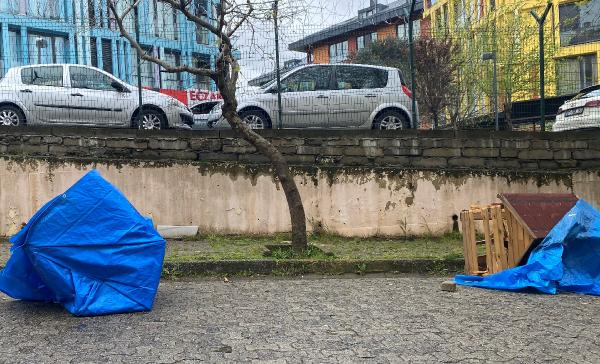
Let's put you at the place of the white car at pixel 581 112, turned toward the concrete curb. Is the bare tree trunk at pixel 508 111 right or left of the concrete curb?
right

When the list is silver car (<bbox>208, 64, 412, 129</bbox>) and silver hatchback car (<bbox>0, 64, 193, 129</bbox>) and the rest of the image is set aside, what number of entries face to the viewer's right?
1

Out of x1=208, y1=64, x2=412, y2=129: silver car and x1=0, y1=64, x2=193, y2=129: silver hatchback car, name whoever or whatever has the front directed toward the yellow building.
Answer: the silver hatchback car

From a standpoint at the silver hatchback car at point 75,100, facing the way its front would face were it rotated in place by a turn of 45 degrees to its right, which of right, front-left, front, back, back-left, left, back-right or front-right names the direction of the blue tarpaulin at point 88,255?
front-right

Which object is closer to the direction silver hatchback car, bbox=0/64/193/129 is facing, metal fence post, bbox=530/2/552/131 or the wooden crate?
the metal fence post

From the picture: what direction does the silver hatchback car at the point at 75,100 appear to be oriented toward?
to the viewer's right

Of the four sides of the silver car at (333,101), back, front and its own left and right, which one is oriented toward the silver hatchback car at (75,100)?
front

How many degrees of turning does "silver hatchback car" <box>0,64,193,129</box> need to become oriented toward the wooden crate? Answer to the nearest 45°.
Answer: approximately 45° to its right

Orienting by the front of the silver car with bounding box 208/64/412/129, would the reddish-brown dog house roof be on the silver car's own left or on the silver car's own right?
on the silver car's own left

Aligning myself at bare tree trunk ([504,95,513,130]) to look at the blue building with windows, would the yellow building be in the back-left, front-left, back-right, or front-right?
front-right

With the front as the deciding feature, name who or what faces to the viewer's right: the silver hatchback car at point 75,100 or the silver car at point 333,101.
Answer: the silver hatchback car

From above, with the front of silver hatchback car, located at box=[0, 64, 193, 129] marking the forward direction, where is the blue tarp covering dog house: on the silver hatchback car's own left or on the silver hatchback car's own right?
on the silver hatchback car's own right

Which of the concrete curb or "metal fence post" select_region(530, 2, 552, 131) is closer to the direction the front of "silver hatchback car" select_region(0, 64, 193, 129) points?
the metal fence post

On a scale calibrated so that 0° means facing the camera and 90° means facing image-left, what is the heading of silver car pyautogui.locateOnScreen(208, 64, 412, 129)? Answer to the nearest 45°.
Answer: approximately 90°

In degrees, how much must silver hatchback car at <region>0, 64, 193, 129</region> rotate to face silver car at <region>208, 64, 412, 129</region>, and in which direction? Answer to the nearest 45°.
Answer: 0° — it already faces it

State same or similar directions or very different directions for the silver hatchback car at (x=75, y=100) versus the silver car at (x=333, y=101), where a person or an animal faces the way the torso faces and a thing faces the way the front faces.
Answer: very different directions
